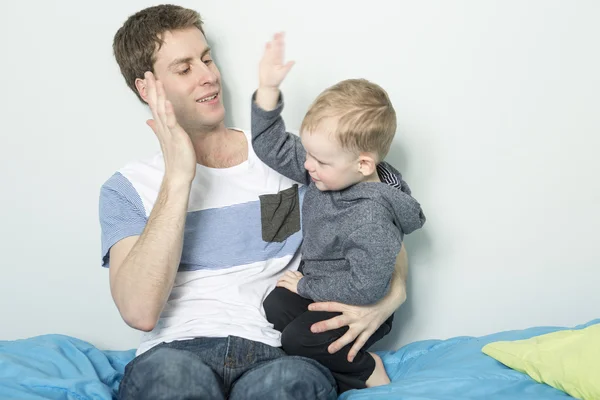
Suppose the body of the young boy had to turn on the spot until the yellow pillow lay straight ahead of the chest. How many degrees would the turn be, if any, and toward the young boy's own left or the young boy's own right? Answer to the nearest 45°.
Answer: approximately 135° to the young boy's own left

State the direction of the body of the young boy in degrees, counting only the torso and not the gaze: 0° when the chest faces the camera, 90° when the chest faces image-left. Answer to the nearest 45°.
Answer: approximately 45°

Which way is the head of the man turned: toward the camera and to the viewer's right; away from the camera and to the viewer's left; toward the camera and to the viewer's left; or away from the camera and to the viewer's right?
toward the camera and to the viewer's right
